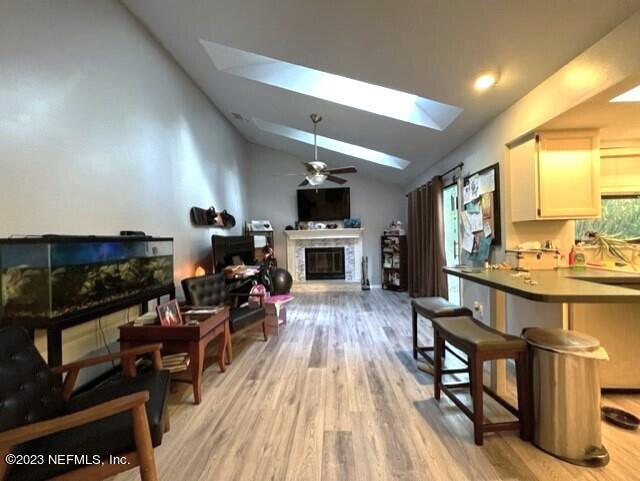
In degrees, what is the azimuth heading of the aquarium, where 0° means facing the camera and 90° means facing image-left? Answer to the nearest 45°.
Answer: approximately 315°

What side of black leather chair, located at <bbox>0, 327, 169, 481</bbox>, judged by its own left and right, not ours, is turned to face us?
right

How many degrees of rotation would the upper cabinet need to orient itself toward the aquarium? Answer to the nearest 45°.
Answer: approximately 45° to its right

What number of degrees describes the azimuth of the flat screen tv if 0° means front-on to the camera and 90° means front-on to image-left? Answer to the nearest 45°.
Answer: approximately 0°

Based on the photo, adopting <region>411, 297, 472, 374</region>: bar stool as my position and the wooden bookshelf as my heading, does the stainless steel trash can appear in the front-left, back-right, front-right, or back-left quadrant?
back-right

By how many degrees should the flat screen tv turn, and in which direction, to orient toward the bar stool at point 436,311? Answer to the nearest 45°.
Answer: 0° — it already faces it
